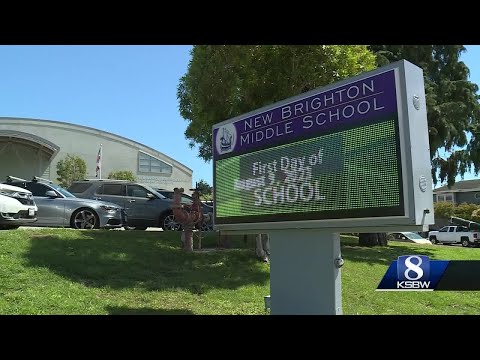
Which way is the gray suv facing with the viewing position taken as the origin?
facing to the right of the viewer

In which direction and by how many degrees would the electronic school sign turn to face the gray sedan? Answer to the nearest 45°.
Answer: approximately 90° to its right

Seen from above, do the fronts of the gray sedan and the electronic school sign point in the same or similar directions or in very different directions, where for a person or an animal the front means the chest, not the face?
very different directions

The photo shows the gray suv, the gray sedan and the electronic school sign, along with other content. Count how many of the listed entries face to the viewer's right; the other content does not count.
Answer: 2

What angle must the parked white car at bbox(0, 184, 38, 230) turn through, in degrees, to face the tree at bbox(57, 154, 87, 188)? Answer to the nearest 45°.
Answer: approximately 135° to its left

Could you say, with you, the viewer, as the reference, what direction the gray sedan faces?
facing to the right of the viewer

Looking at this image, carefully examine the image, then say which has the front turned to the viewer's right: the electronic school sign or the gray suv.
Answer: the gray suv

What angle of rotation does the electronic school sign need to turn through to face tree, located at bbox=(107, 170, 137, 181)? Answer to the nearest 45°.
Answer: approximately 90° to its right

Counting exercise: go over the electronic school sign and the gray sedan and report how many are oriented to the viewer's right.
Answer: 1

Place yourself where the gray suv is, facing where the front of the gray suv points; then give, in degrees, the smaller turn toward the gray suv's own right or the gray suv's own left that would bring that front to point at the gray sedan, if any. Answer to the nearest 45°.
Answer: approximately 135° to the gray suv's own right
